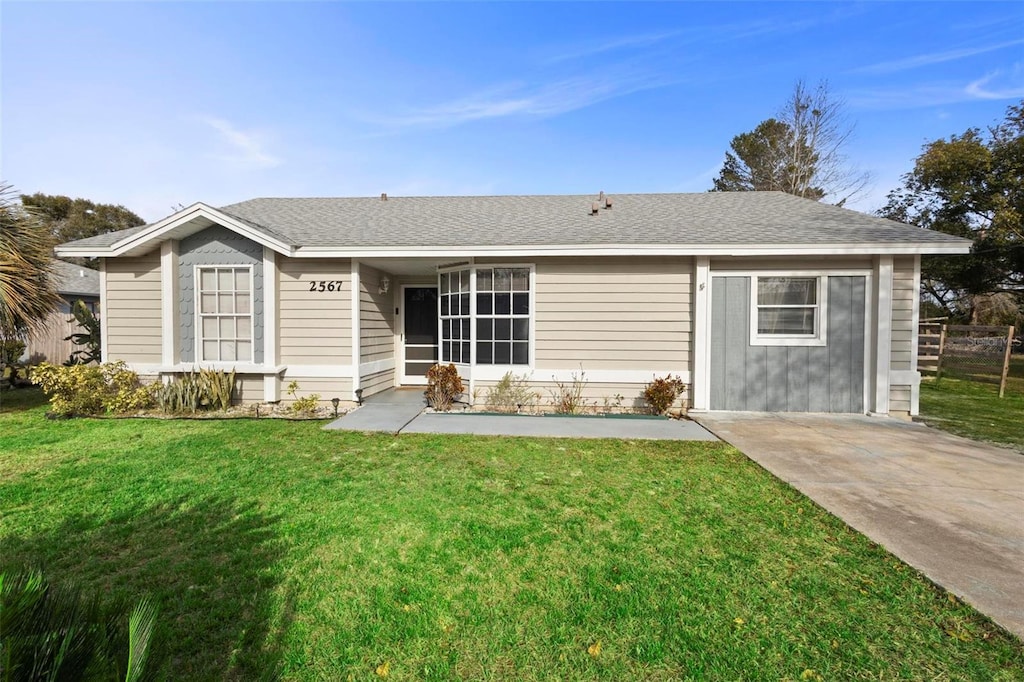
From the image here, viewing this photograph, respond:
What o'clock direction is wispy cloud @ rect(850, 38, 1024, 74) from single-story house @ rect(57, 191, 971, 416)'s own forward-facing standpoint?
The wispy cloud is roughly at 8 o'clock from the single-story house.

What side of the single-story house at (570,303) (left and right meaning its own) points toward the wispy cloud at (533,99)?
back

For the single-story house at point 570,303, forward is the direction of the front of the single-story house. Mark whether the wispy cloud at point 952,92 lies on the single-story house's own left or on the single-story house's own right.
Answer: on the single-story house's own left

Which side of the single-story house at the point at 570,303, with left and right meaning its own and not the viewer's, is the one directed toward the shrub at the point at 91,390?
right

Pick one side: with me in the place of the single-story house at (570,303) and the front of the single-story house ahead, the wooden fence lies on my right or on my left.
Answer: on my left

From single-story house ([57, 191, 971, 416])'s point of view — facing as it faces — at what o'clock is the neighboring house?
The neighboring house is roughly at 4 o'clock from the single-story house.

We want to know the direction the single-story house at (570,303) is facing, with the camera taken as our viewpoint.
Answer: facing the viewer

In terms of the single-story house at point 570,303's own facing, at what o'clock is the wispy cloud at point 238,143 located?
The wispy cloud is roughly at 4 o'clock from the single-story house.

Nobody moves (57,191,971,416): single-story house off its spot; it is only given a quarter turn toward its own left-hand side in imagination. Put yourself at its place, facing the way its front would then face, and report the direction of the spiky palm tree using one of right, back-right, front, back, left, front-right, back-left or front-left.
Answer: back
